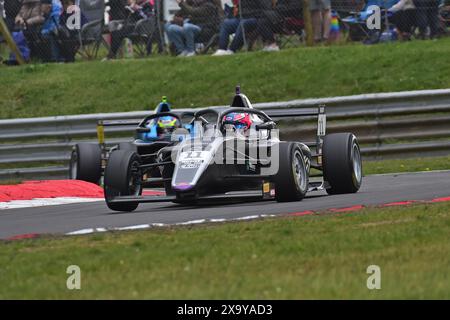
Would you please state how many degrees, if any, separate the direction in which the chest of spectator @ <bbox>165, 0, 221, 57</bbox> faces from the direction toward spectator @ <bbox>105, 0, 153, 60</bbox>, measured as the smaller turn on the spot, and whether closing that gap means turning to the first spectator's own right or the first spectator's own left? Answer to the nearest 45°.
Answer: approximately 45° to the first spectator's own right

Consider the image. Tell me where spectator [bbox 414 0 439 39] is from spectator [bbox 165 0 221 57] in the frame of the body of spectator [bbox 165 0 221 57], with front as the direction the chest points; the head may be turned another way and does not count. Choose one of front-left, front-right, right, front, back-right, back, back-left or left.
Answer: back-left

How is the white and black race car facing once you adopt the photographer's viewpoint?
facing the viewer and to the left of the viewer

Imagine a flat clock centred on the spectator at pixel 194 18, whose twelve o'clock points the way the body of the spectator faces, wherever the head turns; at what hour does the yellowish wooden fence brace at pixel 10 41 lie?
The yellowish wooden fence brace is roughly at 2 o'clock from the spectator.

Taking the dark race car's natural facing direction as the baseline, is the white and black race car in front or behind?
in front

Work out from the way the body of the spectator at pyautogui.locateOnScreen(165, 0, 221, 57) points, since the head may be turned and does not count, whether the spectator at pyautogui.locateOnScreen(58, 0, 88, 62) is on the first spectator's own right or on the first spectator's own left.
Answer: on the first spectator's own right

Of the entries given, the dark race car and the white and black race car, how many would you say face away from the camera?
0

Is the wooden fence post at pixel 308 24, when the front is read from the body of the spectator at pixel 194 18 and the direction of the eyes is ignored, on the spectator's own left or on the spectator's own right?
on the spectator's own left

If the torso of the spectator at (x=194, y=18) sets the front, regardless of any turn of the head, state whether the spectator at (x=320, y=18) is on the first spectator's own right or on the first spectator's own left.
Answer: on the first spectator's own left

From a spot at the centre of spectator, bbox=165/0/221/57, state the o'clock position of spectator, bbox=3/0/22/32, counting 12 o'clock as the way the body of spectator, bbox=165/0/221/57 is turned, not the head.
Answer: spectator, bbox=3/0/22/32 is roughly at 2 o'clock from spectator, bbox=165/0/221/57.

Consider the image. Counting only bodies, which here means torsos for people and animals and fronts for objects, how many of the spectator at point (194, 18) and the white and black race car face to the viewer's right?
0
